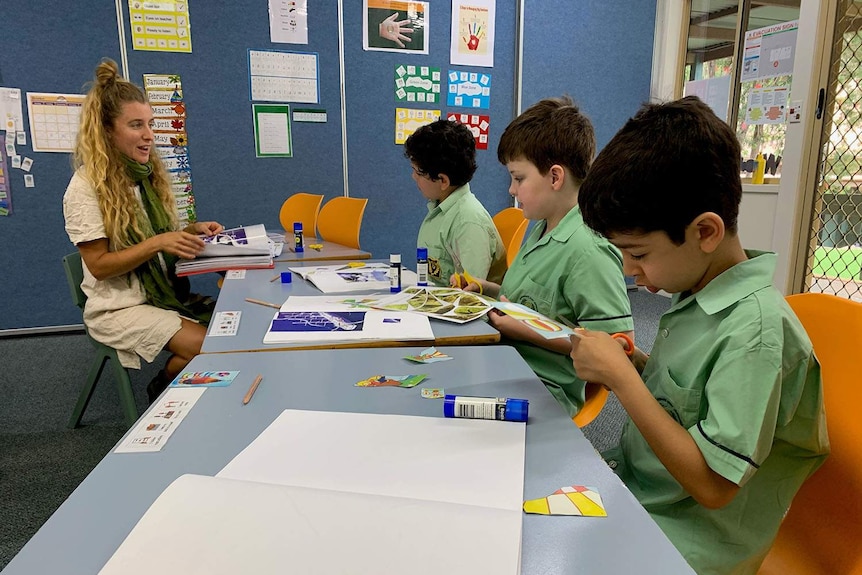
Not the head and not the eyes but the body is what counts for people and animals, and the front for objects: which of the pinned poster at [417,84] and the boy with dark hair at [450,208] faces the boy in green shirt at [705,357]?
the pinned poster

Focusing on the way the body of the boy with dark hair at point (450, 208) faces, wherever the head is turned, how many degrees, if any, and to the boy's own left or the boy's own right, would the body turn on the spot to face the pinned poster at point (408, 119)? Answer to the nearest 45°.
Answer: approximately 90° to the boy's own right

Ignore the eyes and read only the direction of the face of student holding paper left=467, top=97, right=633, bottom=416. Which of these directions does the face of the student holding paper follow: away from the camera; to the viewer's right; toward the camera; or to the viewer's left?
to the viewer's left

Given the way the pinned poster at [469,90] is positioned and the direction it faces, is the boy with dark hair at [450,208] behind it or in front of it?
in front

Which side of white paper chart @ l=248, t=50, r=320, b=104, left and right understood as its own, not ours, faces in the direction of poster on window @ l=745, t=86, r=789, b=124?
left

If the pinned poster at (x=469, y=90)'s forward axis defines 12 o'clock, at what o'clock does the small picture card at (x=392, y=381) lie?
The small picture card is roughly at 12 o'clock from the pinned poster.

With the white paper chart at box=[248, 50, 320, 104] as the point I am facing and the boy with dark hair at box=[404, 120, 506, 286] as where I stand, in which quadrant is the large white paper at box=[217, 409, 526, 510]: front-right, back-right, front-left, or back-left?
back-left

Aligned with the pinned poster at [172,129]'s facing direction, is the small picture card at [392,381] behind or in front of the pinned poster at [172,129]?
in front

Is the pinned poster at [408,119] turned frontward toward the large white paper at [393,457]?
yes

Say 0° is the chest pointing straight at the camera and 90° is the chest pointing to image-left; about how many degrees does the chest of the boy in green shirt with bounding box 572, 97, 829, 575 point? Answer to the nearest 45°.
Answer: approximately 90°

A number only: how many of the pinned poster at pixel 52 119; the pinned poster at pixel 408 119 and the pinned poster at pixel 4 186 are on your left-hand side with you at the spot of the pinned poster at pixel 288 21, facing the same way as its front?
1

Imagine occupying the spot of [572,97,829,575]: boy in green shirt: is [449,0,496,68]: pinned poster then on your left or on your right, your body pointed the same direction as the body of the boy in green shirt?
on your right

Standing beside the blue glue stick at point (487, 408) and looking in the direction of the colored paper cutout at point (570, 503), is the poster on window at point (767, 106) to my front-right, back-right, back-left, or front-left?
back-left

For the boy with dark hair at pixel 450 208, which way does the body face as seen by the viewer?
to the viewer's left
